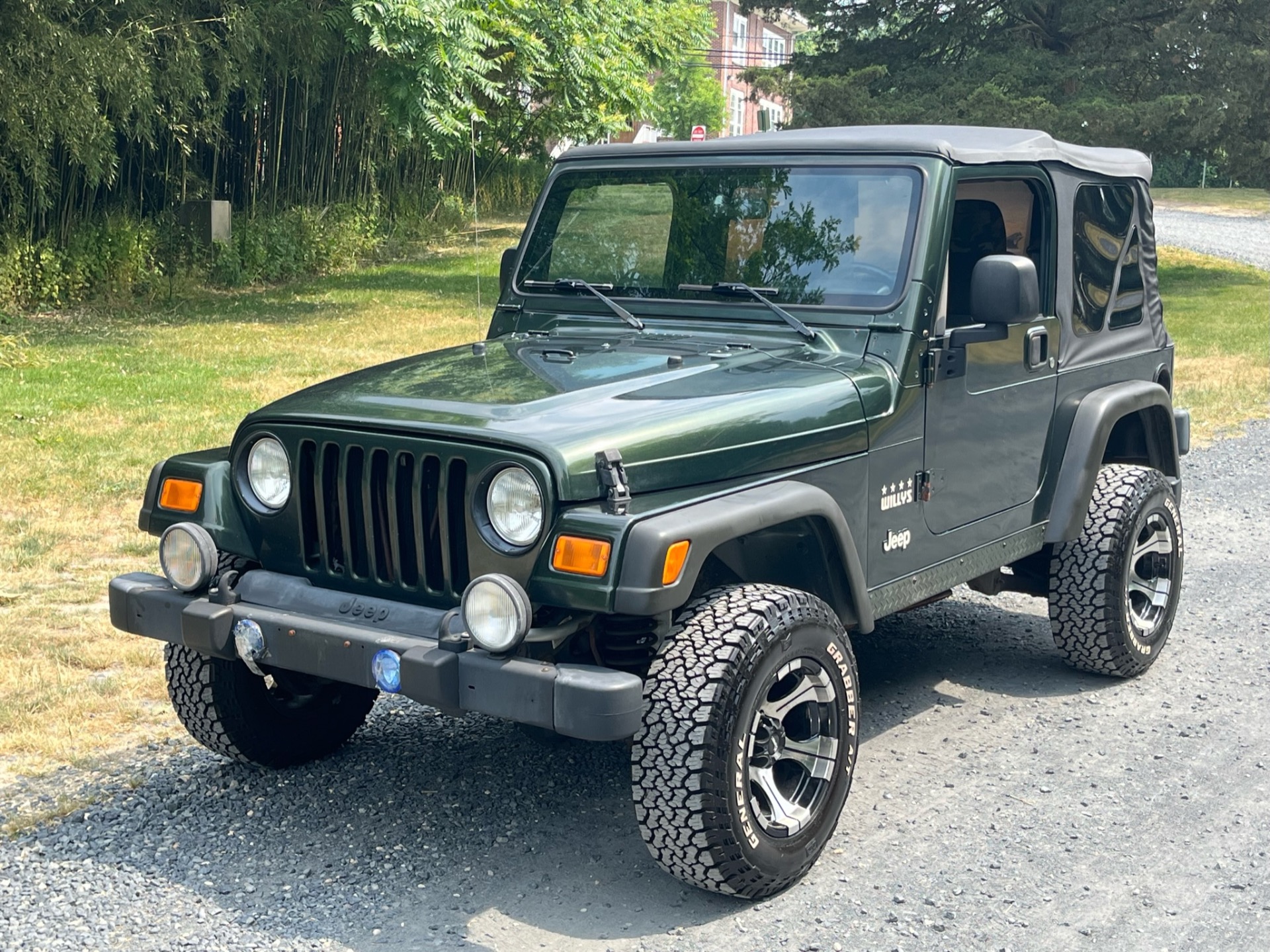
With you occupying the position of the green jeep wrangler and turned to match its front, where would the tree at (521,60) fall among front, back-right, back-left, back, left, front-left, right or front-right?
back-right

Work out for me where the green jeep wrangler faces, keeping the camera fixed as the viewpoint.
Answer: facing the viewer and to the left of the viewer

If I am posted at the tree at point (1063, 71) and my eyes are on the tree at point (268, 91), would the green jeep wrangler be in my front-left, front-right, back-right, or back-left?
front-left

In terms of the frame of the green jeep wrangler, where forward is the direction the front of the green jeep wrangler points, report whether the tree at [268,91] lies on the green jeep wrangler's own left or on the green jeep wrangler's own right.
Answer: on the green jeep wrangler's own right

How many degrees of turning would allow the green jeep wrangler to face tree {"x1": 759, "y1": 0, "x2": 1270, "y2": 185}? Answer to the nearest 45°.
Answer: approximately 135° to its right

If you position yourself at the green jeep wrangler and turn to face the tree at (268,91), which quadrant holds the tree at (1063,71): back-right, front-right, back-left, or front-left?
front-right

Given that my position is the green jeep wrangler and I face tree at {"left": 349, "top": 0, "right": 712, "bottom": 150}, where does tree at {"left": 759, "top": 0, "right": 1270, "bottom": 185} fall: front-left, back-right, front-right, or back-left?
front-right
